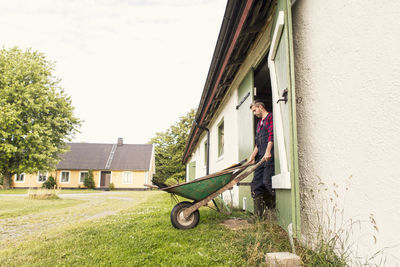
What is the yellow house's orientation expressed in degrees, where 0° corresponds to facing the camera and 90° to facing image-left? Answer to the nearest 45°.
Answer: approximately 0°

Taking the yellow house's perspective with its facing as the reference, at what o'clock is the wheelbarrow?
The wheelbarrow is roughly at 12 o'clock from the yellow house.

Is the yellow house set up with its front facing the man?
yes

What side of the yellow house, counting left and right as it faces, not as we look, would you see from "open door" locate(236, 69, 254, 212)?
front

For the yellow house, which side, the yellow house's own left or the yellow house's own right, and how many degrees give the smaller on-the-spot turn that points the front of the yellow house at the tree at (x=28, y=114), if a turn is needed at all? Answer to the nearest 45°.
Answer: approximately 45° to the yellow house's own right

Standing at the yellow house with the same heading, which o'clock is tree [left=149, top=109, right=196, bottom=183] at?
The tree is roughly at 9 o'clock from the yellow house.

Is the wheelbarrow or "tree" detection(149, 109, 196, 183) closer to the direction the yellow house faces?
the wheelbarrow
